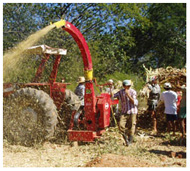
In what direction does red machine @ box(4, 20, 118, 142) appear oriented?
to the viewer's left

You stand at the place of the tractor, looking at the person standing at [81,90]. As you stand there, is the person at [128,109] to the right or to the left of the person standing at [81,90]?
right
